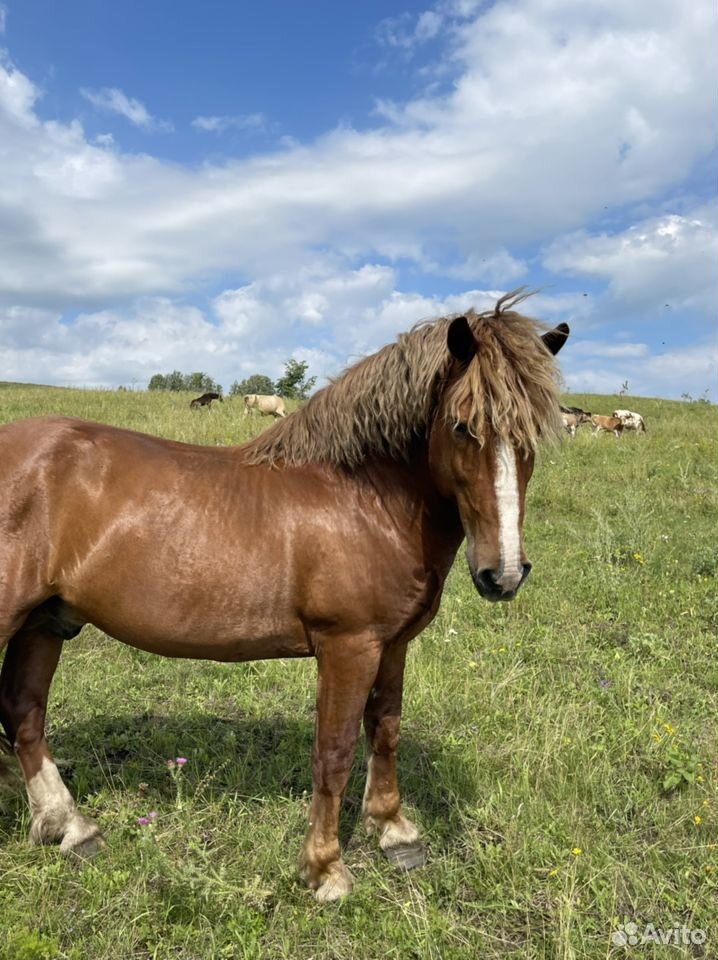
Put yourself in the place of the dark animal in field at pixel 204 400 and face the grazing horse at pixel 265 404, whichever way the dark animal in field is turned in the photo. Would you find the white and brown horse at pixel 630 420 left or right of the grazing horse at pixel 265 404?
right

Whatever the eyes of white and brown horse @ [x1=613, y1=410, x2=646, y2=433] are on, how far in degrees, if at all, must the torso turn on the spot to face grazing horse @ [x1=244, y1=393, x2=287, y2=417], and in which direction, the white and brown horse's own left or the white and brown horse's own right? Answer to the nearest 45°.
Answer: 0° — it already faces it

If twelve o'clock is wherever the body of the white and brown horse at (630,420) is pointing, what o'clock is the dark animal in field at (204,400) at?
The dark animal in field is roughly at 11 o'clock from the white and brown horse.

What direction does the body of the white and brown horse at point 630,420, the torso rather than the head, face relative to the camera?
to the viewer's left

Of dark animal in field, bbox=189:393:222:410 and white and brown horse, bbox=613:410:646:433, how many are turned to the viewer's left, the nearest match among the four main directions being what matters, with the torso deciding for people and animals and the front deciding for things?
1
